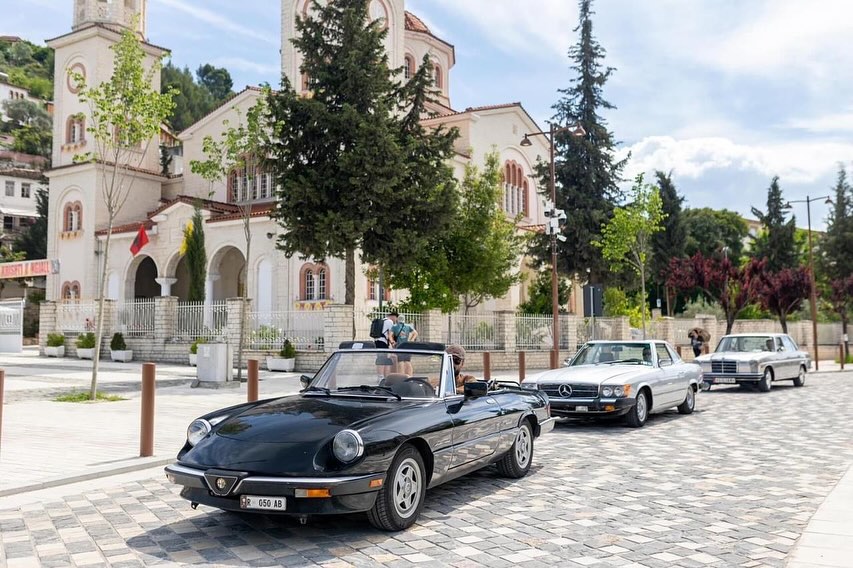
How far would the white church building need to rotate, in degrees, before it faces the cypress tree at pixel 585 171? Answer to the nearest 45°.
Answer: approximately 135° to its left

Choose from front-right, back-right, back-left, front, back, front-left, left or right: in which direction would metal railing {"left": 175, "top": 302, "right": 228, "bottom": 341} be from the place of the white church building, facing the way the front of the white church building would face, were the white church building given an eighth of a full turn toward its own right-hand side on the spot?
left

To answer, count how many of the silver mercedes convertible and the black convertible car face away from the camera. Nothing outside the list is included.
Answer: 0

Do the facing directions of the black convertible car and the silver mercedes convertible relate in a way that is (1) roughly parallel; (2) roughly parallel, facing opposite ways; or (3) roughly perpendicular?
roughly parallel

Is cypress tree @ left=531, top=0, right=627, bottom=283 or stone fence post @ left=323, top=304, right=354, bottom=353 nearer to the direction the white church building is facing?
the stone fence post

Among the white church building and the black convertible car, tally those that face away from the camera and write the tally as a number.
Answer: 0

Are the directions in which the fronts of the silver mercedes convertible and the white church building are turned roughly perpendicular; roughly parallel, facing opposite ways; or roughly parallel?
roughly parallel

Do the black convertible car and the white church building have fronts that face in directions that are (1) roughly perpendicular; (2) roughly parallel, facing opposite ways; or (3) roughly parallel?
roughly parallel

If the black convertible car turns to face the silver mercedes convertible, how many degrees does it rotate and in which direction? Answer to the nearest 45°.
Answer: approximately 180°

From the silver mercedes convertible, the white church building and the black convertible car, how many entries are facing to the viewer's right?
0

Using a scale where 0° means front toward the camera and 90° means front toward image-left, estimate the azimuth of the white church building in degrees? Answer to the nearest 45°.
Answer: approximately 45°

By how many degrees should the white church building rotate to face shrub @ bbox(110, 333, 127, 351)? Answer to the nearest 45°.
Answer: approximately 45° to its left

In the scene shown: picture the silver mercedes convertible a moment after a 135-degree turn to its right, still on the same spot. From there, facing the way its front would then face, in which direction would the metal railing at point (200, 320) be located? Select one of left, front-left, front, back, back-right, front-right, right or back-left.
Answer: front-left

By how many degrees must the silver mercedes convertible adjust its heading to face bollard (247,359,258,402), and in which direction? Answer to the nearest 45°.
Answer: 0° — it already faces it

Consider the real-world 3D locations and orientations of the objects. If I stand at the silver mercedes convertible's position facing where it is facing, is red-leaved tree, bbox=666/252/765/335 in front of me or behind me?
behind

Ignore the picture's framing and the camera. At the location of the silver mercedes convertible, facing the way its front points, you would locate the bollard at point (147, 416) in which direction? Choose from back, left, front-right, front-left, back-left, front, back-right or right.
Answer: front

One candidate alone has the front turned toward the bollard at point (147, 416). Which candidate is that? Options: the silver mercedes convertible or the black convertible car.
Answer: the silver mercedes convertible

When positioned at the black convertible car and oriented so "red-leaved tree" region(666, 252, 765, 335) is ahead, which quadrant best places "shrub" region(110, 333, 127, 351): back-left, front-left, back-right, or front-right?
front-left
